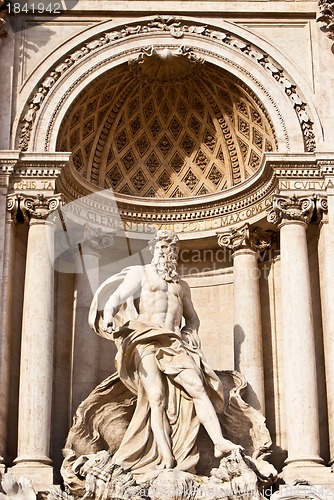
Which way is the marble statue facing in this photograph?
toward the camera
